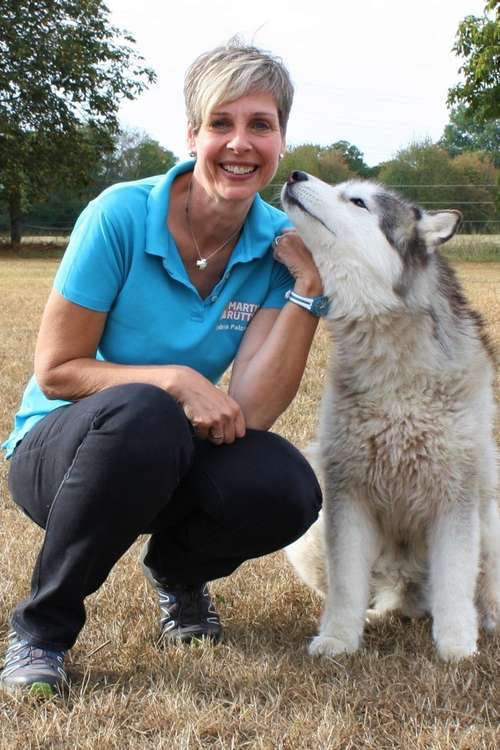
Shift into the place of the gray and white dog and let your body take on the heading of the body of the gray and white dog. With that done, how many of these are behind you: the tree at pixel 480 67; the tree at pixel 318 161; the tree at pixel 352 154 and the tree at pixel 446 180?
4

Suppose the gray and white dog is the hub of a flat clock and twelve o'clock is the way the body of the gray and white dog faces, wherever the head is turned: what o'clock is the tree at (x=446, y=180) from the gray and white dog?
The tree is roughly at 6 o'clock from the gray and white dog.

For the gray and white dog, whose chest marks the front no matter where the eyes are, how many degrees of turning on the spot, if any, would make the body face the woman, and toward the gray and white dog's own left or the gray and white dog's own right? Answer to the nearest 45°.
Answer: approximately 45° to the gray and white dog's own right

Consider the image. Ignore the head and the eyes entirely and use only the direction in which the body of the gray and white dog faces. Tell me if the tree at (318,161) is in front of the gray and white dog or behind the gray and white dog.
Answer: behind

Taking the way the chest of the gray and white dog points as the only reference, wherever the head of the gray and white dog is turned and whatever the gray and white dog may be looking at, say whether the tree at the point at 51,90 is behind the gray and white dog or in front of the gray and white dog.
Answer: behind

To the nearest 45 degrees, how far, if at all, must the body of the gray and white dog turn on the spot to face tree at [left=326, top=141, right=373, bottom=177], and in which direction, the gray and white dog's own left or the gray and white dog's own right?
approximately 180°

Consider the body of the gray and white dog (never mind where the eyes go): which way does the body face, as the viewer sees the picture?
toward the camera

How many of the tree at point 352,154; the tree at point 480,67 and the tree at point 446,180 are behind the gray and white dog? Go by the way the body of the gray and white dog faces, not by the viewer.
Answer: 3

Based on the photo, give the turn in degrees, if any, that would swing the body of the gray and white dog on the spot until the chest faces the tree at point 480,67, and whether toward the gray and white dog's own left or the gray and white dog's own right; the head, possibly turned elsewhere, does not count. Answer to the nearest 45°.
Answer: approximately 180°
